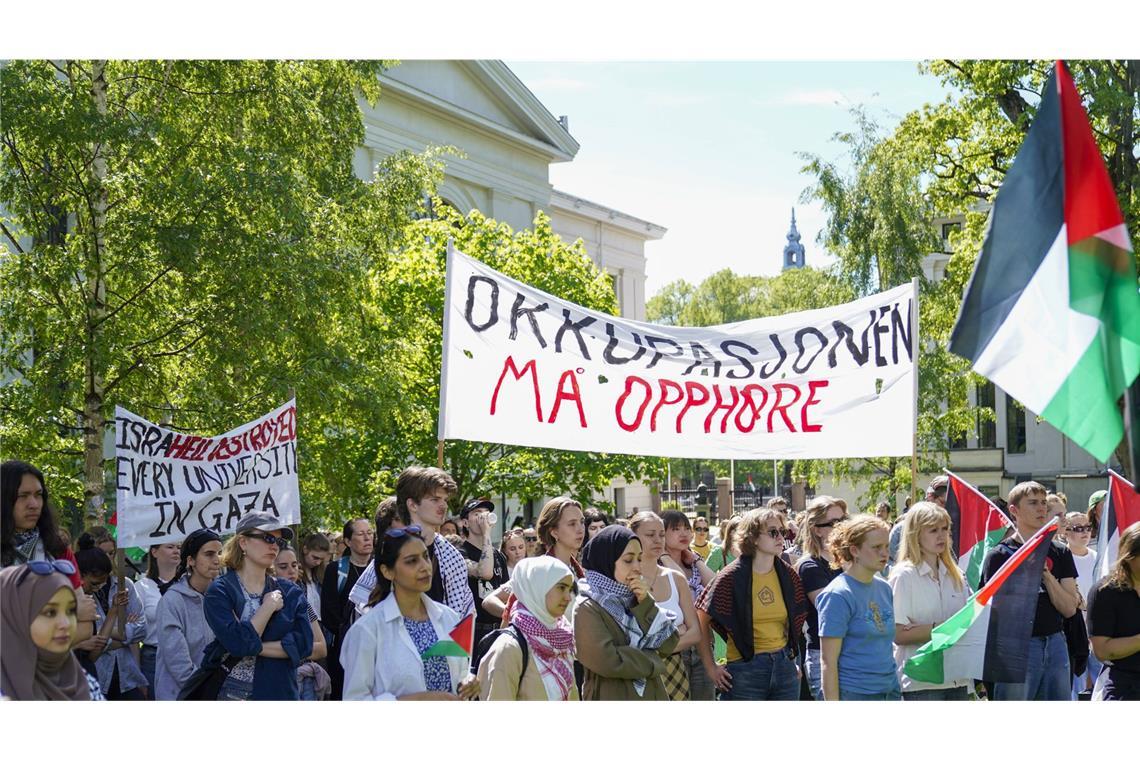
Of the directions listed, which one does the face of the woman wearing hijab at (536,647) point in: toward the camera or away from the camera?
toward the camera

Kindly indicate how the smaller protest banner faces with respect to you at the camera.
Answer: facing the viewer

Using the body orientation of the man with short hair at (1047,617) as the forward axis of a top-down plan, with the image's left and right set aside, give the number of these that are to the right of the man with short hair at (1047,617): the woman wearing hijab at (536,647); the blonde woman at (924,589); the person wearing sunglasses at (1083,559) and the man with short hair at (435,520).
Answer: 3

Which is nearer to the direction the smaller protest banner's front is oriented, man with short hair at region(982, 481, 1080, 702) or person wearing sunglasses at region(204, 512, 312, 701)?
the person wearing sunglasses

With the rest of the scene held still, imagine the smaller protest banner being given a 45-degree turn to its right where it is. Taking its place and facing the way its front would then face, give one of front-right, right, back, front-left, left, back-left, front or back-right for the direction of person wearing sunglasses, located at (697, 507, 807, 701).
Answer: left

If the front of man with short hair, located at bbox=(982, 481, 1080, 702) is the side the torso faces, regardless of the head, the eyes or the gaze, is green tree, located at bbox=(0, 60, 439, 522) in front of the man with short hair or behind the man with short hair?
behind

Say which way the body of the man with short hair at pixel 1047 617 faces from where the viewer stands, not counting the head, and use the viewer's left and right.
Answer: facing the viewer and to the right of the viewer

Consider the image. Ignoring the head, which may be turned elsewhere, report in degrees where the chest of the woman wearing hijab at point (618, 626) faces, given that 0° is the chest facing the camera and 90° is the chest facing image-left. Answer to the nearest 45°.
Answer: approximately 315°

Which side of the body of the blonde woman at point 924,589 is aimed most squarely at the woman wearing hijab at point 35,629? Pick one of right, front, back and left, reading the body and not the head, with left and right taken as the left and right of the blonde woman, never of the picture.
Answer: right

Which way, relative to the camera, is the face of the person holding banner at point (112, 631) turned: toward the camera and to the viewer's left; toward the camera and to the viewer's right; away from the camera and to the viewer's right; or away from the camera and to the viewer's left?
toward the camera and to the viewer's right

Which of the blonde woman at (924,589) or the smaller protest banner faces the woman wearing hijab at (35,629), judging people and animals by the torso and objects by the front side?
the smaller protest banner

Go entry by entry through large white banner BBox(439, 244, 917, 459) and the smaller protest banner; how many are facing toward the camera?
2

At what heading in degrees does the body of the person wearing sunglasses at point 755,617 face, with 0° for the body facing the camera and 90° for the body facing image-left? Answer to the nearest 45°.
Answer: approximately 315°

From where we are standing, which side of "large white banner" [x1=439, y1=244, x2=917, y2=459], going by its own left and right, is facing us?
front

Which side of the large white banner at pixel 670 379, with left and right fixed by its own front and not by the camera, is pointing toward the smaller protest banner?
right

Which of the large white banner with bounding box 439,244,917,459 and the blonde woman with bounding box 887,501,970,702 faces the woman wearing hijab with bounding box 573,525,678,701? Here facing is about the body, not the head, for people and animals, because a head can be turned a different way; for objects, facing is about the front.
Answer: the large white banner

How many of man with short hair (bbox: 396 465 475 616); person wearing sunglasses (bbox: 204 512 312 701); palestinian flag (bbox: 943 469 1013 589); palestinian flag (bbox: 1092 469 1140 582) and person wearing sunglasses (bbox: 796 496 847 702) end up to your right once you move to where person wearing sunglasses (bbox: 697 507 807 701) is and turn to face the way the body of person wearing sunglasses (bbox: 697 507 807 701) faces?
2

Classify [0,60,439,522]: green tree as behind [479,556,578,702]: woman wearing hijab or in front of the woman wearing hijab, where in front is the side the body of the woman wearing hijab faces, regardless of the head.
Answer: behind

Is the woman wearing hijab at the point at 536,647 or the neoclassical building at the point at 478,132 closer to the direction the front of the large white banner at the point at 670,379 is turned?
the woman wearing hijab
